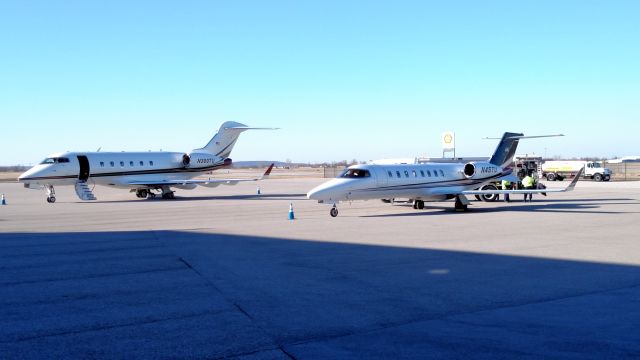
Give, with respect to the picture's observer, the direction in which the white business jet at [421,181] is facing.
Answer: facing the viewer and to the left of the viewer
